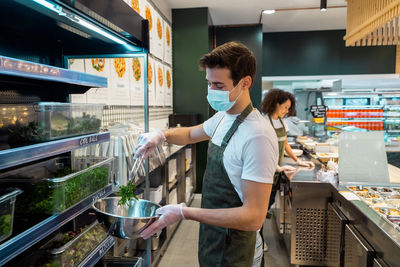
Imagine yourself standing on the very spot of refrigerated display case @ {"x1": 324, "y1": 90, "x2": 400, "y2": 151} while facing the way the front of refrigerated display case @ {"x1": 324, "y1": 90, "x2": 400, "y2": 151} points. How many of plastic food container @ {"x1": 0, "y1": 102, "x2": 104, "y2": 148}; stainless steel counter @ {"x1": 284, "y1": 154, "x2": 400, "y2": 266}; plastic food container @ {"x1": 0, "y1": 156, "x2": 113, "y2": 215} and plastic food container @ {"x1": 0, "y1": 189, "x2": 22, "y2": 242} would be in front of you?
4

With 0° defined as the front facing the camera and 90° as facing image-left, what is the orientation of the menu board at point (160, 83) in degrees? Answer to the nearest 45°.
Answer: approximately 315°

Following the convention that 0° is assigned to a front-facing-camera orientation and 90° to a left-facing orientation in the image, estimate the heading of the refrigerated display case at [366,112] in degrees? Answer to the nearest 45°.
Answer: approximately 0°

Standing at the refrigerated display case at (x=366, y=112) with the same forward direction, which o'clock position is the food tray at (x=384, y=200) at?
The food tray is roughly at 12 o'clock from the refrigerated display case.

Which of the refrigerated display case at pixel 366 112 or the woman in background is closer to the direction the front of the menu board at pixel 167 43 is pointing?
the woman in background

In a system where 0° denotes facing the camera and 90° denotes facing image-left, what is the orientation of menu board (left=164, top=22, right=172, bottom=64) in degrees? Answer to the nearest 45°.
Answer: approximately 315°

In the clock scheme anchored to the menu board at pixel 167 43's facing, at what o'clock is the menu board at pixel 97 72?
the menu board at pixel 97 72 is roughly at 2 o'clock from the menu board at pixel 167 43.

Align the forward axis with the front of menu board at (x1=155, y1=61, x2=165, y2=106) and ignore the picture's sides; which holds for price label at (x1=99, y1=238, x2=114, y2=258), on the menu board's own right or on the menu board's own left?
on the menu board's own right

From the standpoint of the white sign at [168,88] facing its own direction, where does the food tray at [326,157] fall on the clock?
The food tray is roughly at 12 o'clock from the white sign.

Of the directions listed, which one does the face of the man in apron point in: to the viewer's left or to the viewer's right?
to the viewer's left

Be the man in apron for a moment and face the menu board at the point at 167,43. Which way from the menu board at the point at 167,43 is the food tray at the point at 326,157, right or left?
right
